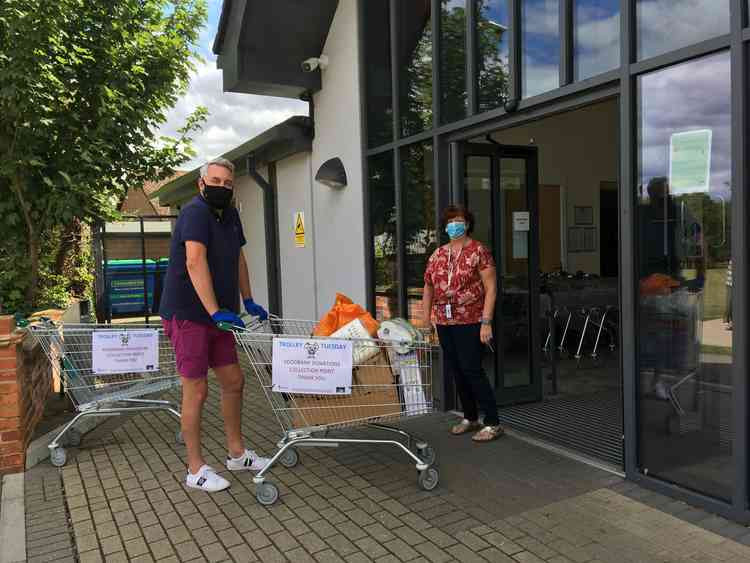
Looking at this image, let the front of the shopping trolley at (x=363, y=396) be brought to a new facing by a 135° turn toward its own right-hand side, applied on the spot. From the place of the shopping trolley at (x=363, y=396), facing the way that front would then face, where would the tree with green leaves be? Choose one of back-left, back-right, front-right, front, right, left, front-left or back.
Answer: right

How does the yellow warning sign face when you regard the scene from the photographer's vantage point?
facing the viewer and to the left of the viewer

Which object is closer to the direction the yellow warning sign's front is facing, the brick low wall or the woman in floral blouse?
the brick low wall

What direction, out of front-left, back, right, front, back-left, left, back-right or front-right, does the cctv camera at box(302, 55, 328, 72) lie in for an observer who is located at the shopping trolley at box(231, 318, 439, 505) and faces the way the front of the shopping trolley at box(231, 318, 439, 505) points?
left

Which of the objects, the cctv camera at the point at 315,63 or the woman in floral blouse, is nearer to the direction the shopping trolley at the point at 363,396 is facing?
the woman in floral blouse

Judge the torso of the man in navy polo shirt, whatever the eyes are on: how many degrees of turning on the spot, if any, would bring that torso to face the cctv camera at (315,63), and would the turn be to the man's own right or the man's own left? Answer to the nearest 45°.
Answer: approximately 135° to the man's own left

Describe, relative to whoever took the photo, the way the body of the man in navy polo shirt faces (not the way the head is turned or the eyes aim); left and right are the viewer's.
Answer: facing the viewer and to the right of the viewer

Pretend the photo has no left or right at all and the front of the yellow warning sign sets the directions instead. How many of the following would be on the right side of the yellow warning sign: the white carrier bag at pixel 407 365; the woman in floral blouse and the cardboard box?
0

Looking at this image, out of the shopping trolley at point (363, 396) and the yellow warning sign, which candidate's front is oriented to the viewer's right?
the shopping trolley

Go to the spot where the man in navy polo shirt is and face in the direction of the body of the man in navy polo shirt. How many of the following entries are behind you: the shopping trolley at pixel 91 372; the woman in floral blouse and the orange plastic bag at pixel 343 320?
1

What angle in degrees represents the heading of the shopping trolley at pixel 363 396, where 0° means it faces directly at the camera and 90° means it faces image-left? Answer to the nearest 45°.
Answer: approximately 270°

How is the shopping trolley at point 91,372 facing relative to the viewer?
to the viewer's right

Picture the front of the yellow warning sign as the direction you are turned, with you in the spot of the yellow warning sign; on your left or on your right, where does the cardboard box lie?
on your left

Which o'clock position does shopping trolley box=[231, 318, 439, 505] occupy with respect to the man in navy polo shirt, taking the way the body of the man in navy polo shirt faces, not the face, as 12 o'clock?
The shopping trolley is roughly at 11 o'clock from the man in navy polo shirt.

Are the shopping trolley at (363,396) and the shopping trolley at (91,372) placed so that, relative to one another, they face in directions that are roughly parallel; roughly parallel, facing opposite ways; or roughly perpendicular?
roughly parallel

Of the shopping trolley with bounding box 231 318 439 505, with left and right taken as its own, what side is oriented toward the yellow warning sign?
left

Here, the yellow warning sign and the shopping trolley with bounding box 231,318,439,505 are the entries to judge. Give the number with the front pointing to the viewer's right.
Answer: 1

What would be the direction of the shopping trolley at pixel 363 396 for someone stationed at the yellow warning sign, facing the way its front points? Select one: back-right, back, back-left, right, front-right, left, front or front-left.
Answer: front-left
